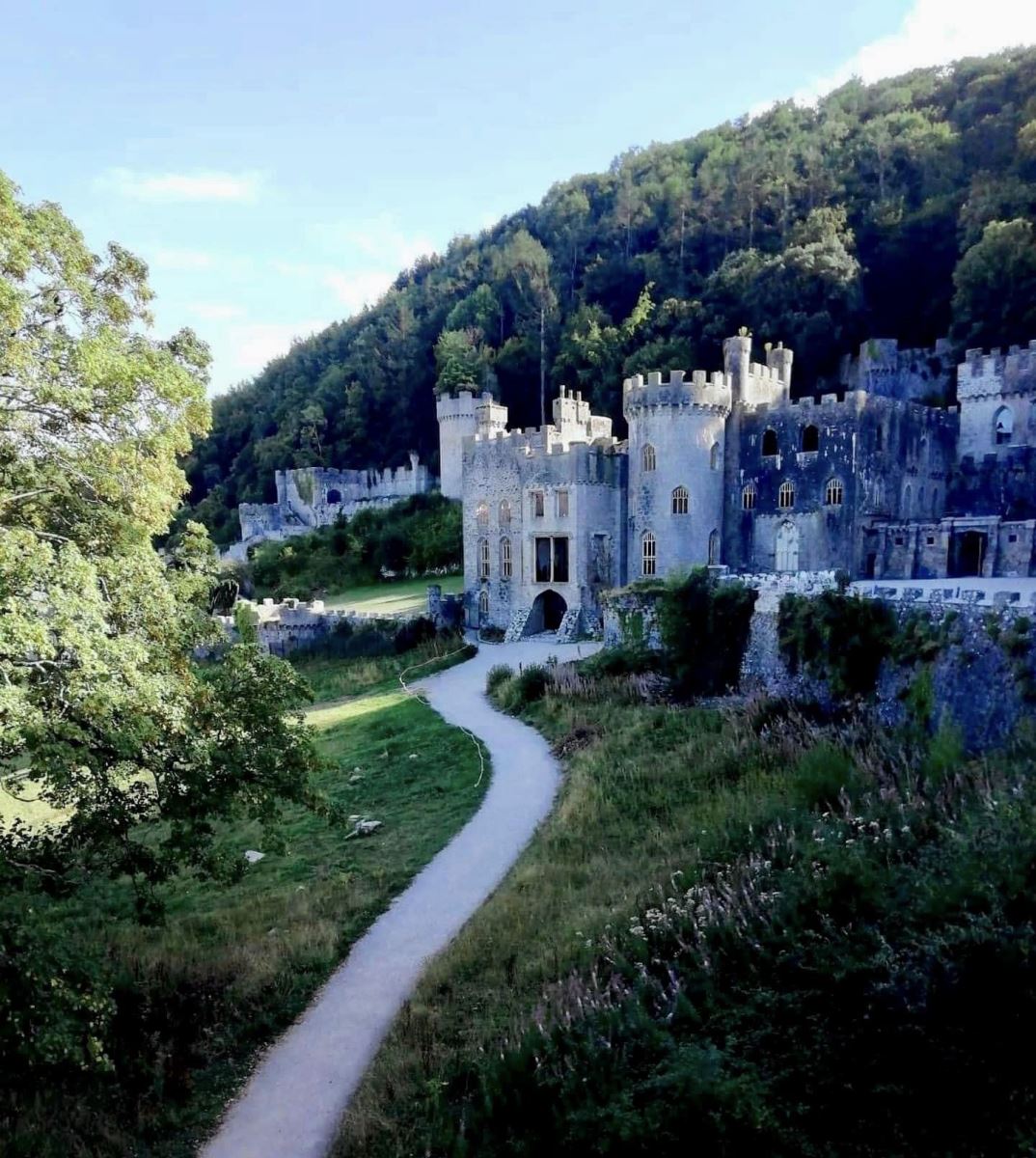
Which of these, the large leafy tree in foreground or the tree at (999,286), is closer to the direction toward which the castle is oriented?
the large leafy tree in foreground

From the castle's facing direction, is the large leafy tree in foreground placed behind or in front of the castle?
in front

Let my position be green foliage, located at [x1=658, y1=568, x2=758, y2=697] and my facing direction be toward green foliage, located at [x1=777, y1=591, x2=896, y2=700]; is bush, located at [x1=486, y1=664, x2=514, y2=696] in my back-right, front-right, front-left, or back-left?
back-right

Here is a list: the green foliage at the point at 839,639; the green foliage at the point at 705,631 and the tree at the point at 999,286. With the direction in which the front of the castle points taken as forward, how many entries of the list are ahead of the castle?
2

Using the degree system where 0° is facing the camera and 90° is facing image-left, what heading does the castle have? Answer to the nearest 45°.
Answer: approximately 0°

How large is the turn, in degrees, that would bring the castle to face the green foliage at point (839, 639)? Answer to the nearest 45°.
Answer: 0° — it already faces it

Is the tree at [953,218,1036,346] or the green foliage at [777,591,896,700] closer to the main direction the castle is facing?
the green foliage

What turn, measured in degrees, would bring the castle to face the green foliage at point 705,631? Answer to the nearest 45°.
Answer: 0° — it already faces it

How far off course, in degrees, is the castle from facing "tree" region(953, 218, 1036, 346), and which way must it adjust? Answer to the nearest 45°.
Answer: approximately 135° to its left
